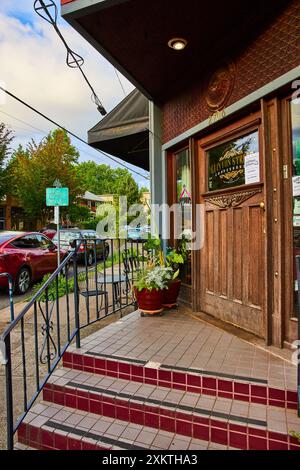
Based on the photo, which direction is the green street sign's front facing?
toward the camera

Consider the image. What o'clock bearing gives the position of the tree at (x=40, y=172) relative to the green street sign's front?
The tree is roughly at 6 o'clock from the green street sign.

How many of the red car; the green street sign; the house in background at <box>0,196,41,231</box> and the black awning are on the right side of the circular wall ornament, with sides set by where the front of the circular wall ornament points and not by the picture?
4

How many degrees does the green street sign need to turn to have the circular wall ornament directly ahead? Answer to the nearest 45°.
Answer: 0° — it already faces it

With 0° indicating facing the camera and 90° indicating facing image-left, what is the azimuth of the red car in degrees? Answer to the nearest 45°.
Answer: approximately 225°

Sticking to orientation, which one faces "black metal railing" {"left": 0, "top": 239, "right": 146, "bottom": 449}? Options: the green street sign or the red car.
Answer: the green street sign

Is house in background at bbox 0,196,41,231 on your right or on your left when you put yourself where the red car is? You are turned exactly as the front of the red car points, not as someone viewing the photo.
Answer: on your left

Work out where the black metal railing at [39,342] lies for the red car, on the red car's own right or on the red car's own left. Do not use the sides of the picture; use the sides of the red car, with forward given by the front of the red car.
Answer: on the red car's own right

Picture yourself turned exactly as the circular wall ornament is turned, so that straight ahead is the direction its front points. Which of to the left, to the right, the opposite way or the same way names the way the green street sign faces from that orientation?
to the left

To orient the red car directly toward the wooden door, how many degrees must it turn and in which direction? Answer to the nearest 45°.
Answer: approximately 90° to its right

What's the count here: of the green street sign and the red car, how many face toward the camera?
1

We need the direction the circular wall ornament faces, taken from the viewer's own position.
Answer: facing the viewer and to the left of the viewer
